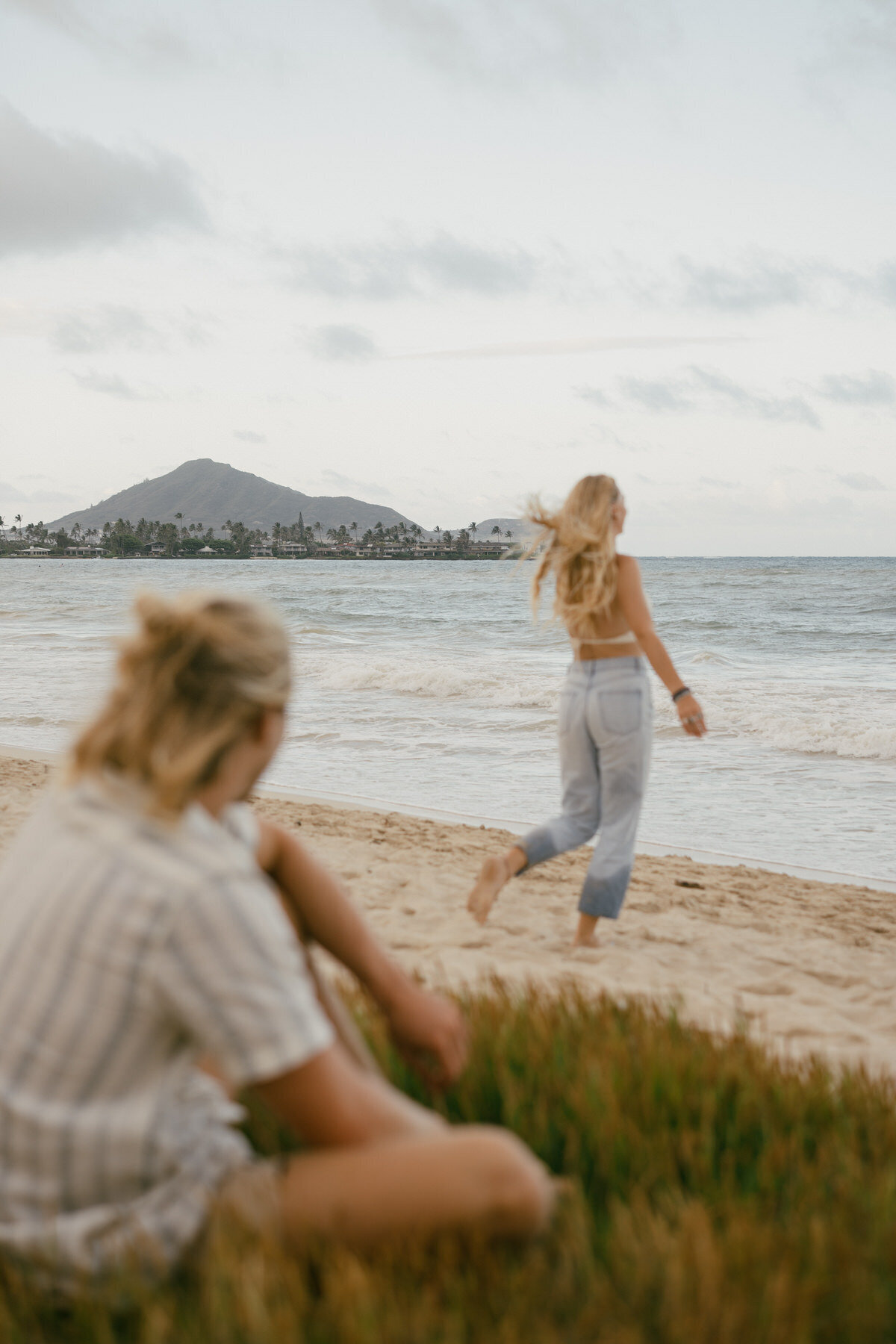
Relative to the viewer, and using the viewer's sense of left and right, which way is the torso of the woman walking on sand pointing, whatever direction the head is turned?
facing away from the viewer and to the right of the viewer

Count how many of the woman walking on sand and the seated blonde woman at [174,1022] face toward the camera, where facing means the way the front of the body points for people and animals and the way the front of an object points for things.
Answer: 0

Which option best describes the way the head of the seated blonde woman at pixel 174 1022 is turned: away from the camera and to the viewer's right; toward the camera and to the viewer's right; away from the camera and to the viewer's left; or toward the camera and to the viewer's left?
away from the camera and to the viewer's right

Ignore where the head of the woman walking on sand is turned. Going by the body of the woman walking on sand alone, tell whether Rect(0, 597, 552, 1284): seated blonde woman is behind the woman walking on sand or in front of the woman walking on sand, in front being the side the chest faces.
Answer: behind

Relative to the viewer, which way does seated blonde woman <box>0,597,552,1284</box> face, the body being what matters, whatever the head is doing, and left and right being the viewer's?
facing away from the viewer and to the right of the viewer

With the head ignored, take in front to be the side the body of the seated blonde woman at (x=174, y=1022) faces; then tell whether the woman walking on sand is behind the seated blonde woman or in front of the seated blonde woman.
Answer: in front
